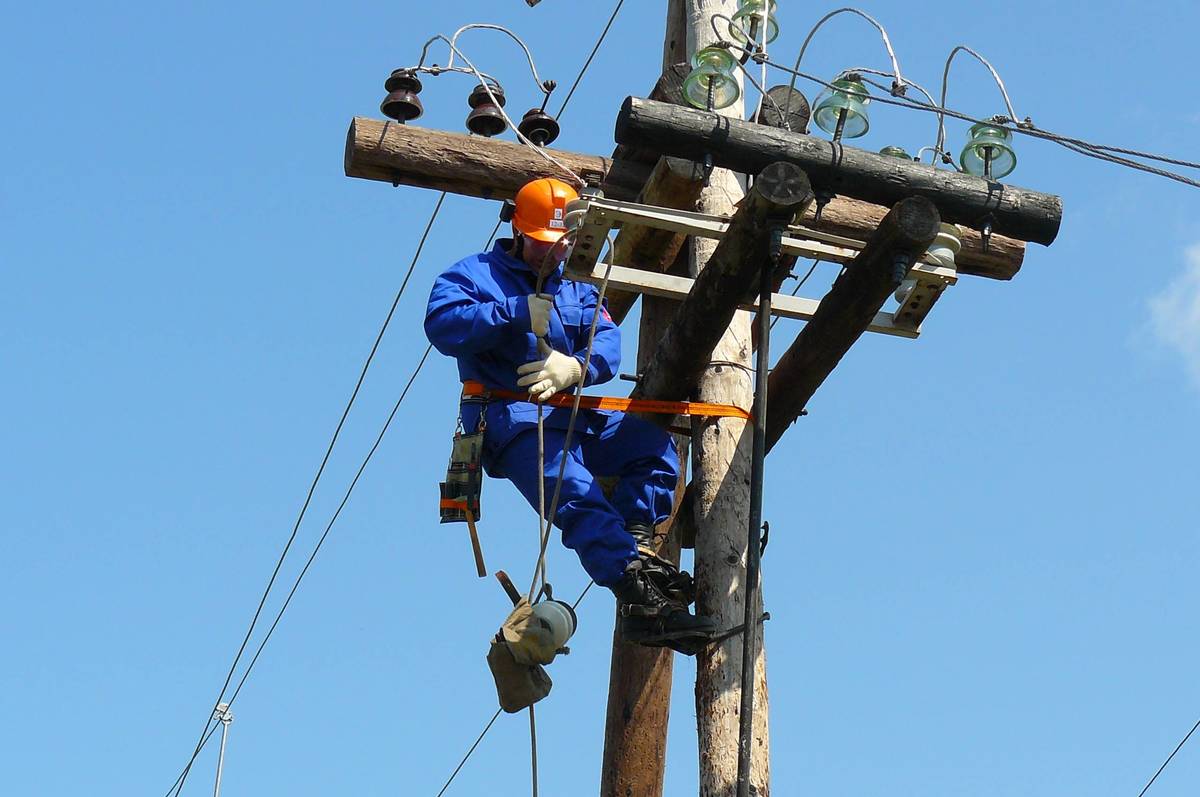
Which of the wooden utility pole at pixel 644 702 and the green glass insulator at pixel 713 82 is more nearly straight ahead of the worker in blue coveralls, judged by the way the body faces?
the green glass insulator

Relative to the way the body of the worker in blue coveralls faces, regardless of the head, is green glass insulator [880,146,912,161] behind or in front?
in front

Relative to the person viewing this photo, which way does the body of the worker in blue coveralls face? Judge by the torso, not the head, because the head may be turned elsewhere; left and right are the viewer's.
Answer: facing the viewer and to the right of the viewer
